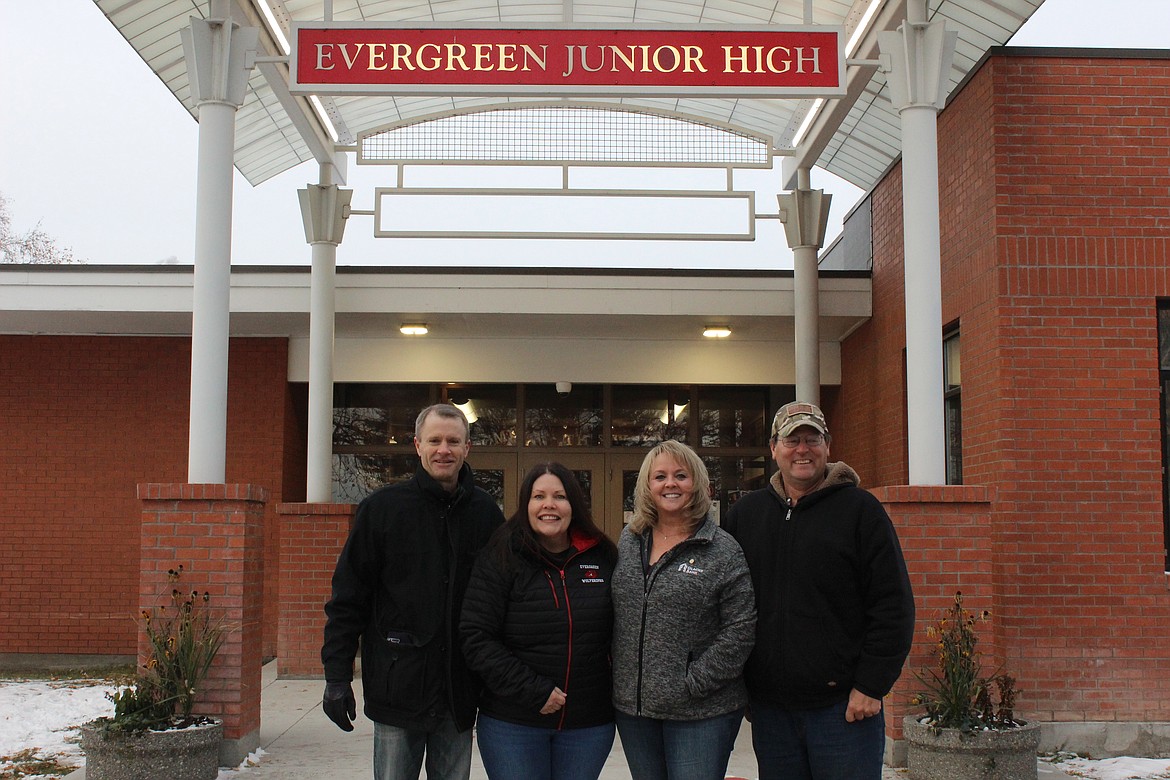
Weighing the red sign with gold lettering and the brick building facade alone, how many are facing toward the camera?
2

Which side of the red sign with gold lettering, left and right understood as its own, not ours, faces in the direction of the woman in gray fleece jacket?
front

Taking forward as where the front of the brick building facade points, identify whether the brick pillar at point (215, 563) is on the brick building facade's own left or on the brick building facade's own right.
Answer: on the brick building facade's own right

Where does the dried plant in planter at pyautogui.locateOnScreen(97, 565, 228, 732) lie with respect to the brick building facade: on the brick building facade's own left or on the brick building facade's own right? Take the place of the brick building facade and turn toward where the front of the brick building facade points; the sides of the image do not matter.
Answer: on the brick building facade's own right

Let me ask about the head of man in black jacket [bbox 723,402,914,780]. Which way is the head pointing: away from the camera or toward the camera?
toward the camera

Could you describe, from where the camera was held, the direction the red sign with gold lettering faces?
facing the viewer

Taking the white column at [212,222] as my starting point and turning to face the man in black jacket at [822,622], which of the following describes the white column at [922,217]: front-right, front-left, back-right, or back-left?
front-left

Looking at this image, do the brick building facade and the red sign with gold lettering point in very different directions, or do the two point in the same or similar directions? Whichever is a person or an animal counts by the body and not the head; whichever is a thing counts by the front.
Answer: same or similar directions

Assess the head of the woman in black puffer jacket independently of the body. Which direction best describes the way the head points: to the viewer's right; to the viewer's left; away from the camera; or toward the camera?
toward the camera

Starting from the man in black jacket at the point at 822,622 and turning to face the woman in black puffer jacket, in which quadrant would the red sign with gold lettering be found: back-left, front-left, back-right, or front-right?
front-right
